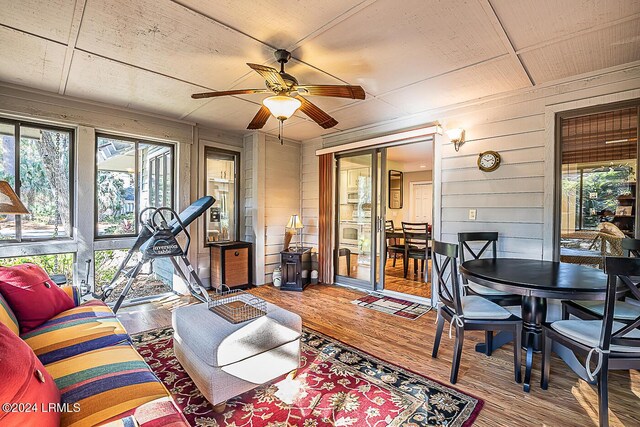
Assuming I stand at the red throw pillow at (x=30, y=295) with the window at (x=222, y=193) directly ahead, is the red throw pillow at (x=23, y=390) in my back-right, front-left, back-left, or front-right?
back-right

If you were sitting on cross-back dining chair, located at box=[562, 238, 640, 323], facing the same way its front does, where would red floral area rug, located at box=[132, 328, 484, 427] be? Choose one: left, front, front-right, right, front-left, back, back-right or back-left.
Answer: front

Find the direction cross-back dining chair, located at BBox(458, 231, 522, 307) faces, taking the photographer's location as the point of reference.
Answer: facing the viewer and to the right of the viewer

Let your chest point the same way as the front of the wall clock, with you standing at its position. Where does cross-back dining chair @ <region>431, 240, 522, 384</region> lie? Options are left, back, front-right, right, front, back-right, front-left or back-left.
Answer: front

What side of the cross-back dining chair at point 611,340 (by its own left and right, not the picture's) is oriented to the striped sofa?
left

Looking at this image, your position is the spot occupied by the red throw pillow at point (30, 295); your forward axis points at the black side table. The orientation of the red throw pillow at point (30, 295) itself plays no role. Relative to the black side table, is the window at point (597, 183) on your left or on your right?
right

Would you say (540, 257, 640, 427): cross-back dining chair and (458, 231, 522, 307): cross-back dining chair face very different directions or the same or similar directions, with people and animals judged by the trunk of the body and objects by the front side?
very different directions

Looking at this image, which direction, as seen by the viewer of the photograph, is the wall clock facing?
facing the viewer

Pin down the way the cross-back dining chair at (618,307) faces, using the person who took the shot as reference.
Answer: facing the viewer and to the left of the viewer

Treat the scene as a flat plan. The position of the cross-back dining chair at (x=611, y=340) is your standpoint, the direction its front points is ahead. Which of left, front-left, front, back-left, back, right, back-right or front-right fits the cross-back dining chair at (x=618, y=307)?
front-right

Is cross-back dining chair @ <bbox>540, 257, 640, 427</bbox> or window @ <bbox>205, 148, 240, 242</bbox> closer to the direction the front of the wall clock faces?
the cross-back dining chair

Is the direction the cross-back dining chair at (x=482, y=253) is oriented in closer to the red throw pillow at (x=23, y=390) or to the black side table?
the red throw pillow

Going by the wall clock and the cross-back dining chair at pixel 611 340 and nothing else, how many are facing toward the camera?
1

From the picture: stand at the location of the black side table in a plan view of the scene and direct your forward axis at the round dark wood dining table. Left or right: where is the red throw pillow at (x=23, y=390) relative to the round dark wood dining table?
right

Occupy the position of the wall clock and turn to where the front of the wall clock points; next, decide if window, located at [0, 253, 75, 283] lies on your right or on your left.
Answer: on your right

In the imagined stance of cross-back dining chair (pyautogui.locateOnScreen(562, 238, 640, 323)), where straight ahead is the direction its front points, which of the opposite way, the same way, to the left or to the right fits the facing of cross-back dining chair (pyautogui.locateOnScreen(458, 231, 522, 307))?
to the left

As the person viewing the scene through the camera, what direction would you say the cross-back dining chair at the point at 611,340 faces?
facing away from the viewer and to the left of the viewer
